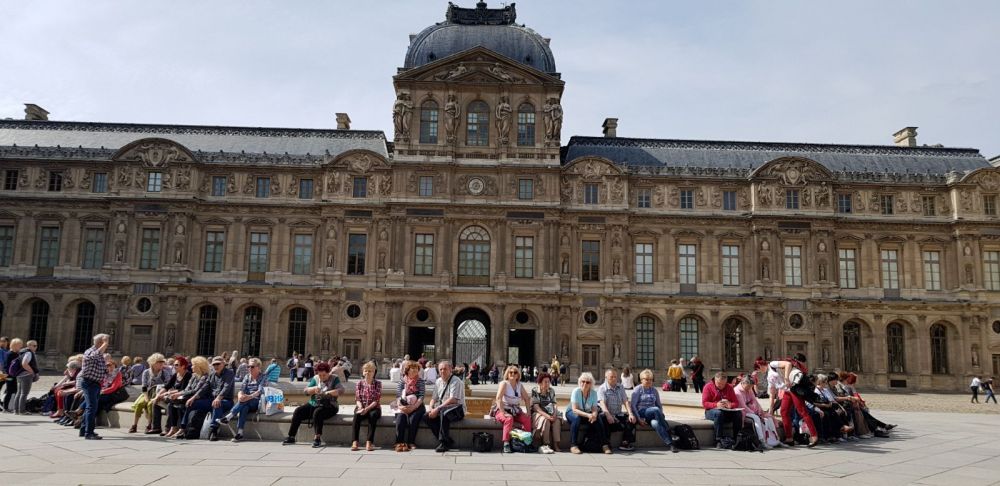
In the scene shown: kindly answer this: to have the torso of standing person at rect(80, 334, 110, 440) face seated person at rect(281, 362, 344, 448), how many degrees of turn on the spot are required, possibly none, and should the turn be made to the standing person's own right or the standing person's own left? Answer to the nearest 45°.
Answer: approximately 45° to the standing person's own right

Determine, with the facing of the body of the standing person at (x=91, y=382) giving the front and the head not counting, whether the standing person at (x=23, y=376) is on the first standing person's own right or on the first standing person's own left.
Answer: on the first standing person's own left

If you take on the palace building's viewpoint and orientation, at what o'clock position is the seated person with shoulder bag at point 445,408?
The seated person with shoulder bag is roughly at 12 o'clock from the palace building.

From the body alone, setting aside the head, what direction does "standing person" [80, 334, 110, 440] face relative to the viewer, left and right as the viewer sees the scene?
facing to the right of the viewer
